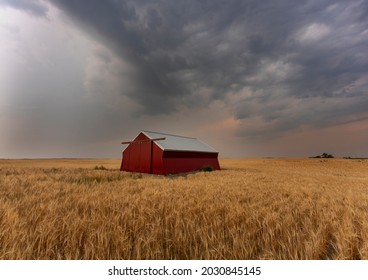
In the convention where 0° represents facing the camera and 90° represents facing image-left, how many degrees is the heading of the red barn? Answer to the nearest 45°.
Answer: approximately 45°
